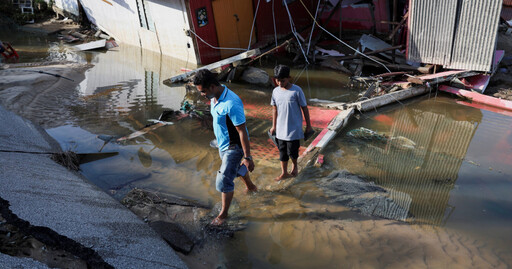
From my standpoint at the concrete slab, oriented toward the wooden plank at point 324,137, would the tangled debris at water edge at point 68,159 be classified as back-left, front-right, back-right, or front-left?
front-left

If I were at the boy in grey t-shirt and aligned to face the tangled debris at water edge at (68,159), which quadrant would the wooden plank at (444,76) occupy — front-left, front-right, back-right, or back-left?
back-right

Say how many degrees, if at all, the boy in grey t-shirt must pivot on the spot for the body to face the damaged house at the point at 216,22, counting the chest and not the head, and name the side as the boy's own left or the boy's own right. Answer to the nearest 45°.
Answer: approximately 135° to the boy's own right

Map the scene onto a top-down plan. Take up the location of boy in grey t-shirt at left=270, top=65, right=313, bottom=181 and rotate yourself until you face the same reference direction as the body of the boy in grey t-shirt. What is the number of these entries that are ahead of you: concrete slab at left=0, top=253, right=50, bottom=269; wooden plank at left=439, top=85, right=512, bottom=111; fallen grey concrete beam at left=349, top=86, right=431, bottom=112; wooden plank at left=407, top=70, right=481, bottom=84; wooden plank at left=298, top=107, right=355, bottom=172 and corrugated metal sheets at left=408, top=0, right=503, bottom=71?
1

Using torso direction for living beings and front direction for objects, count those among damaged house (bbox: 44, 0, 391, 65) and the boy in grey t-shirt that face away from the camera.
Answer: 0

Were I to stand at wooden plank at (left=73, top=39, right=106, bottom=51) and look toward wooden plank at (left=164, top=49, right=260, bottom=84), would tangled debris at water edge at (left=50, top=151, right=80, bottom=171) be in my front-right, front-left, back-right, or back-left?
front-right

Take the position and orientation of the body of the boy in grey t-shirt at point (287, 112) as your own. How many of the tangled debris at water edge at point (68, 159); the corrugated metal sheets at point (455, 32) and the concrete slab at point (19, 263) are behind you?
1

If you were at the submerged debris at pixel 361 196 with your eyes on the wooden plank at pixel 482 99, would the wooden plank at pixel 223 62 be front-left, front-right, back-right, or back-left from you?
front-left

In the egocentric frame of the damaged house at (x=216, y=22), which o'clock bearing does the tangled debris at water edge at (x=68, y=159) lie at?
The tangled debris at water edge is roughly at 2 o'clock from the damaged house.

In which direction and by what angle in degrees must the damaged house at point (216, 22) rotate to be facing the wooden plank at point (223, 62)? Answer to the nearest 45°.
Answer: approximately 45° to its right

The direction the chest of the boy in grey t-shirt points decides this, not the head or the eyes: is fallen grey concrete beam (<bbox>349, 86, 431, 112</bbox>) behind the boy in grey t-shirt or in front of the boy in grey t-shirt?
behind

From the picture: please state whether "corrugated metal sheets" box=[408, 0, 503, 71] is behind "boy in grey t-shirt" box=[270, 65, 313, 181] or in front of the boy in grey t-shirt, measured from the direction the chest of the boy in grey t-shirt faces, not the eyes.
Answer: behind

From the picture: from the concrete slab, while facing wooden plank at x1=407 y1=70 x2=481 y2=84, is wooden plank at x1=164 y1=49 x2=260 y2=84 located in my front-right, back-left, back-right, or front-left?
front-left

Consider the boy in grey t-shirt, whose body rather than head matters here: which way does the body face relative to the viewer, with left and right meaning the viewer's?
facing the viewer and to the left of the viewer
